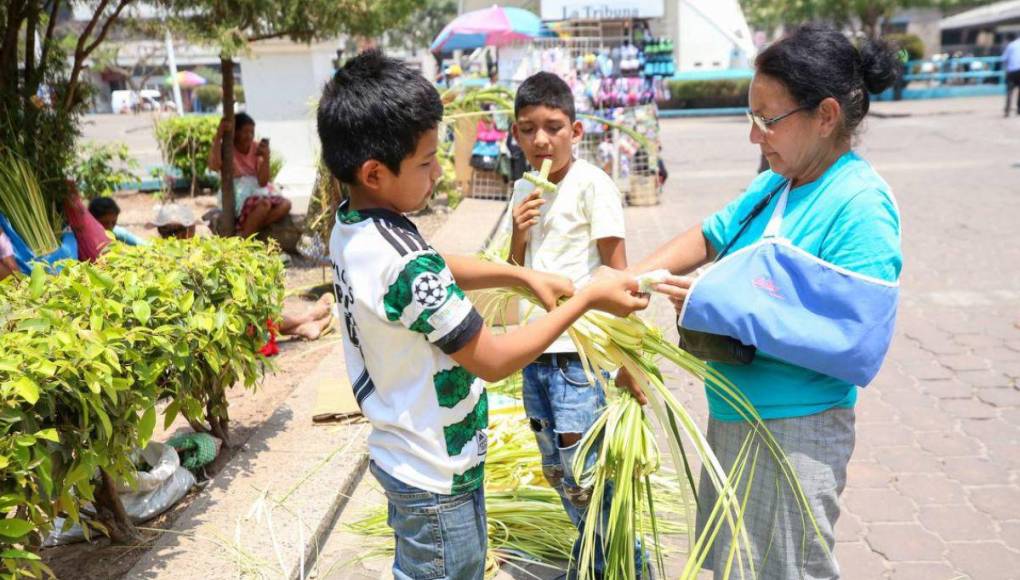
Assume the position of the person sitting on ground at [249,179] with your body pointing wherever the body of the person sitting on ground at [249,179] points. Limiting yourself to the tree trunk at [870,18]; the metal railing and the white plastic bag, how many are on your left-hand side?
2

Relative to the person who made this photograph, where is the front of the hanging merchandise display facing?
facing the viewer

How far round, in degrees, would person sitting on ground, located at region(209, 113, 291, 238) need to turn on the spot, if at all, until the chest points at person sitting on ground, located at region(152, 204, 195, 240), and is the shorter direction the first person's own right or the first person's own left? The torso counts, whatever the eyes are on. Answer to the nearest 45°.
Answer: approximately 45° to the first person's own right

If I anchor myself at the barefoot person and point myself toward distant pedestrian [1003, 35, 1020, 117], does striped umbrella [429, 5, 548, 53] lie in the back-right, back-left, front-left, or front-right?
front-left

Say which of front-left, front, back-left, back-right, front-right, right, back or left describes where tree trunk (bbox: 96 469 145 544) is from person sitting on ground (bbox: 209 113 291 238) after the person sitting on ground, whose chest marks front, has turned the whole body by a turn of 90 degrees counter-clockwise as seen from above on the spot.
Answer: back-right

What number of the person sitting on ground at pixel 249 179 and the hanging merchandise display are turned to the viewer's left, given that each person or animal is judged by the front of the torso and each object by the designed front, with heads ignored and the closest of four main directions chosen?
0

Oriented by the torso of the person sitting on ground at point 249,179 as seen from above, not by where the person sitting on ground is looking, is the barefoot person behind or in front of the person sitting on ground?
in front

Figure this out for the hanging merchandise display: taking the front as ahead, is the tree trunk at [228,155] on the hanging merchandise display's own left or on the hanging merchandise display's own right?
on the hanging merchandise display's own right

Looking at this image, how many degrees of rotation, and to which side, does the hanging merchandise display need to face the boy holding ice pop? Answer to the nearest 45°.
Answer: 0° — it already faces them

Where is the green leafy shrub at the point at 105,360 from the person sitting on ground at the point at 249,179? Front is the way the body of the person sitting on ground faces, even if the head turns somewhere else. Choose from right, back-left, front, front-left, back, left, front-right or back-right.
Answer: front-right

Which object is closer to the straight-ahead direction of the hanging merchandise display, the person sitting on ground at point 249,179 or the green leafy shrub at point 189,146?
the person sitting on ground

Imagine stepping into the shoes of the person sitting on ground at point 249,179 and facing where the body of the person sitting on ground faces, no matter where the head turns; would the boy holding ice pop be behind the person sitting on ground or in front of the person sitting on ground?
in front
